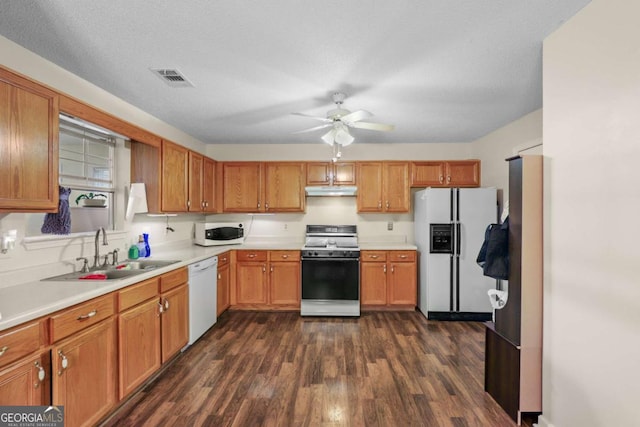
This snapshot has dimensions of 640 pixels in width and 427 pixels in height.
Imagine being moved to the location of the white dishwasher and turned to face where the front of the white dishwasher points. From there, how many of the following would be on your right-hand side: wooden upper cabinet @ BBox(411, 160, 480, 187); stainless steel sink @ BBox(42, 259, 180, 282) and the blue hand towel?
2

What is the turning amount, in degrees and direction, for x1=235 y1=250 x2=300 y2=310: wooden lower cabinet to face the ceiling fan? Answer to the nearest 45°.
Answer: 0° — it already faces it

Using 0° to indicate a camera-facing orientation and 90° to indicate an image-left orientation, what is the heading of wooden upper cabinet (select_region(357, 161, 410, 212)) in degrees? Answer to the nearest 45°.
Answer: approximately 0°

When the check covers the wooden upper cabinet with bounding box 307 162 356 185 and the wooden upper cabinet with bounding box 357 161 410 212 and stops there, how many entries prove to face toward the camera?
2

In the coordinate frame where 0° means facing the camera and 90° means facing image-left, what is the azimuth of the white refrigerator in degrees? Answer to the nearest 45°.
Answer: approximately 0°

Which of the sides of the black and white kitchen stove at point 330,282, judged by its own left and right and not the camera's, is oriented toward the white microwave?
right
